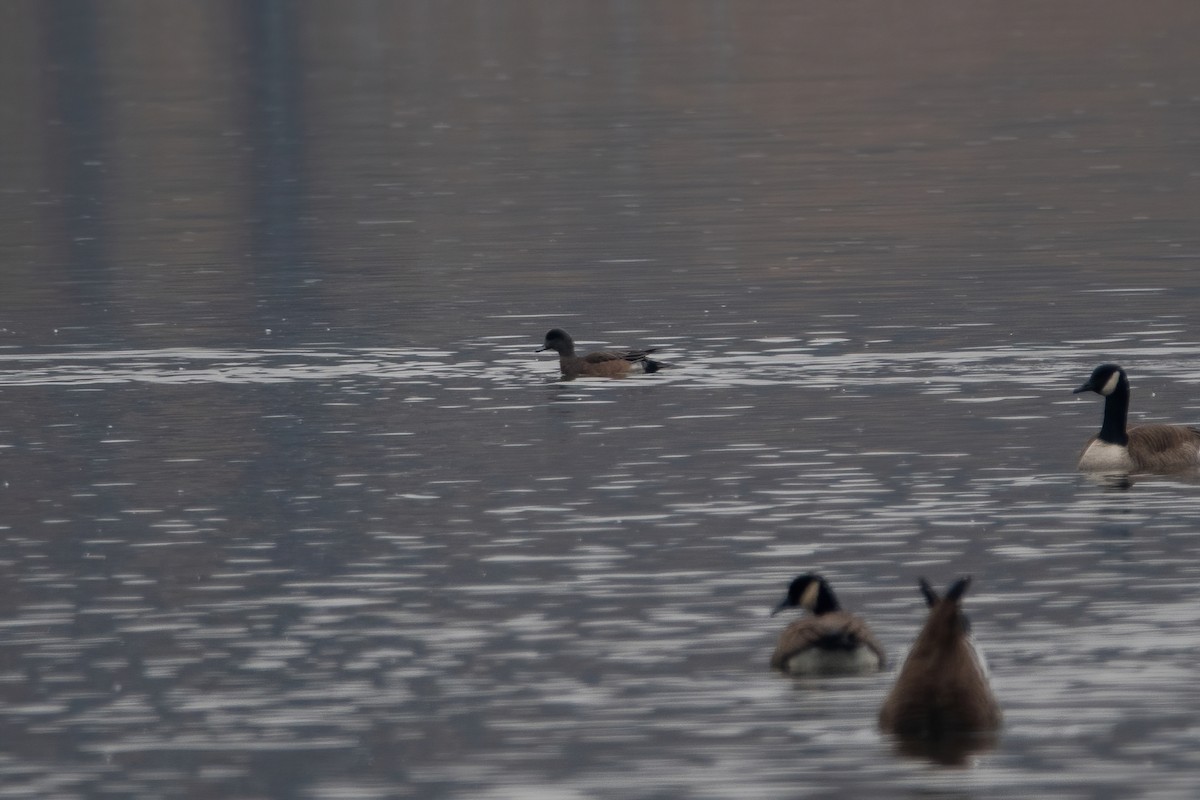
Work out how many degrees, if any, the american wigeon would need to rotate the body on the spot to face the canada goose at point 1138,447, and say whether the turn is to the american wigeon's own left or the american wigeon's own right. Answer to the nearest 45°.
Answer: approximately 135° to the american wigeon's own left

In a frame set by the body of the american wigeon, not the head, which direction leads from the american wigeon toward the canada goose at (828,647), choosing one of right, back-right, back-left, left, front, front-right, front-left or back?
left

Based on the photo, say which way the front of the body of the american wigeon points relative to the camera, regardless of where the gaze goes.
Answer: to the viewer's left

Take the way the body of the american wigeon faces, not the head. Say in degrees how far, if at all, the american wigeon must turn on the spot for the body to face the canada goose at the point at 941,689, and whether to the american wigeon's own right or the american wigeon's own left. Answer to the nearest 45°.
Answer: approximately 90° to the american wigeon's own left
